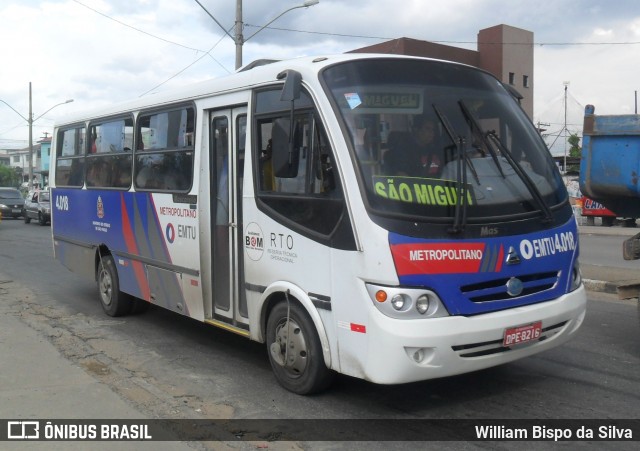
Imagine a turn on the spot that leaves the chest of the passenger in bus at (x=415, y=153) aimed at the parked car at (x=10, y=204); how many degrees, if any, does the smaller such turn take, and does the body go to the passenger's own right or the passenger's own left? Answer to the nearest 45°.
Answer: approximately 180°

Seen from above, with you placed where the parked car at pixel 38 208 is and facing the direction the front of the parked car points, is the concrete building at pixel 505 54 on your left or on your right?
on your left

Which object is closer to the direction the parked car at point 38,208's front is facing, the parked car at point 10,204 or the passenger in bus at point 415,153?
the passenger in bus

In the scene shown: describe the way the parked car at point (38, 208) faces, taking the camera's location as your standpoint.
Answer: facing the viewer and to the right of the viewer

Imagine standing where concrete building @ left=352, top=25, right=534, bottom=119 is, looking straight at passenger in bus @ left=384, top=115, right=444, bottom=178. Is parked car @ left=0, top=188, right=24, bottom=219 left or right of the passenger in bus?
right

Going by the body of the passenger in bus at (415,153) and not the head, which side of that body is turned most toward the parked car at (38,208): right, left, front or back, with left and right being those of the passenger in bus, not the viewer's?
back

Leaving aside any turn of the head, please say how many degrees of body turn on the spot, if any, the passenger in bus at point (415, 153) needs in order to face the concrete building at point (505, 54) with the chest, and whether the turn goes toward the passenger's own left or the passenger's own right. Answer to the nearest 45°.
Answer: approximately 135° to the passenger's own left

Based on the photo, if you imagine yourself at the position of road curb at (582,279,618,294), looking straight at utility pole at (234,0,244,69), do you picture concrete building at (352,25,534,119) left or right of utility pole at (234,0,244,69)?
right

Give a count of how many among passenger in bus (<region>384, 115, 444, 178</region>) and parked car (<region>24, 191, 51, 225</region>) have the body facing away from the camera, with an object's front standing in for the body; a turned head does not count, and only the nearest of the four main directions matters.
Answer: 0
